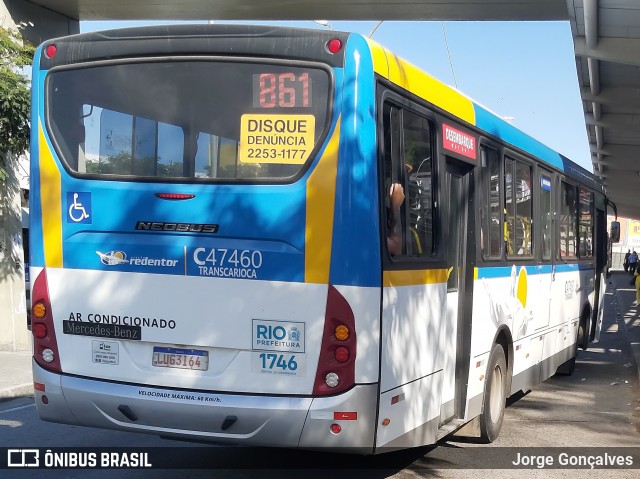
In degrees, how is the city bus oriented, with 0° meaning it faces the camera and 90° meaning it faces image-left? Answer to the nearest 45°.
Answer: approximately 225°

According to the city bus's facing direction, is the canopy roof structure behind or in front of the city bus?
in front

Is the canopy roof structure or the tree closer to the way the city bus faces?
the canopy roof structure

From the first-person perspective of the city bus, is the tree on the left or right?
on its left
